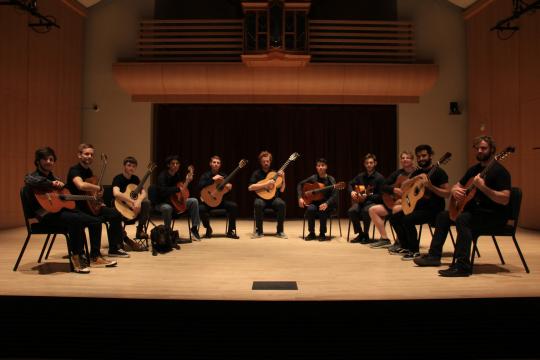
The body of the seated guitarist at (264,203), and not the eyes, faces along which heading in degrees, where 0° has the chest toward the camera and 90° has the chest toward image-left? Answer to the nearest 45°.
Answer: approximately 0°

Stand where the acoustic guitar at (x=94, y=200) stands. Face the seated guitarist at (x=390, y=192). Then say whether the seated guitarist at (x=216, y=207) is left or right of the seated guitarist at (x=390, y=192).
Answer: left

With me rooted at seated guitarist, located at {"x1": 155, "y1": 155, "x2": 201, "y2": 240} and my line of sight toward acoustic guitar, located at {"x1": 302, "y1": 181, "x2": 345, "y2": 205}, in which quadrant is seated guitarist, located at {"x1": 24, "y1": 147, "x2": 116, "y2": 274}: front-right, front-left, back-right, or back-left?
back-right

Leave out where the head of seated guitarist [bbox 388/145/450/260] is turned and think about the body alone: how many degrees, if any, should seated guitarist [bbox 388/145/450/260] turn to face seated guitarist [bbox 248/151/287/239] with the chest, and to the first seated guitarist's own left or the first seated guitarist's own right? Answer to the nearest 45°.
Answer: approximately 90° to the first seated guitarist's own right

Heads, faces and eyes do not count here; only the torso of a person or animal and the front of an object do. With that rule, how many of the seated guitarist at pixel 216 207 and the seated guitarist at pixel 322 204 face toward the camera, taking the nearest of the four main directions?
2

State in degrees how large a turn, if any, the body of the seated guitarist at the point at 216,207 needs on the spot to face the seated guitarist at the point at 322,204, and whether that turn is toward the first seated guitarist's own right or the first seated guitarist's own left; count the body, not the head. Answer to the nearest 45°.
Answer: approximately 90° to the first seated guitarist's own left

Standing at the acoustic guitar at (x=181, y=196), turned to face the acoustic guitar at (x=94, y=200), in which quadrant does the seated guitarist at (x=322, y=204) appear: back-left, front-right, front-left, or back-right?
back-left

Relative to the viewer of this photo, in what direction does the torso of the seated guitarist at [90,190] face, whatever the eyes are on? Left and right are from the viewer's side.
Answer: facing to the right of the viewer

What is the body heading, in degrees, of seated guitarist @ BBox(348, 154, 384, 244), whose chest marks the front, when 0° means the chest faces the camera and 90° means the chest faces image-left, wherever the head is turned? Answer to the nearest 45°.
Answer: approximately 45°
